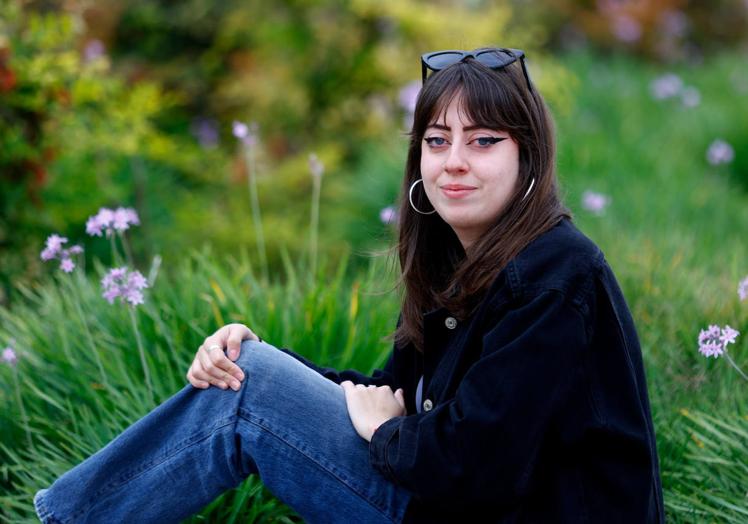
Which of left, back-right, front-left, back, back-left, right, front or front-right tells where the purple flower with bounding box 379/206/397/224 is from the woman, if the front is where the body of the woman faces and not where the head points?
right

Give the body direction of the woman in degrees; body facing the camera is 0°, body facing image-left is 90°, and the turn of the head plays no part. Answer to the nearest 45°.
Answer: approximately 90°

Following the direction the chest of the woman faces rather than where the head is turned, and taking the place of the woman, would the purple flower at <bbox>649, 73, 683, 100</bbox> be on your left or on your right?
on your right
